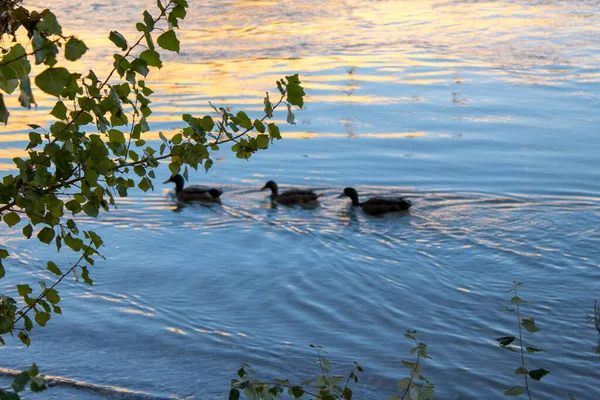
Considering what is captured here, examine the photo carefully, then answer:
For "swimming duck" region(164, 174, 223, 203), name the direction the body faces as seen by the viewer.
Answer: to the viewer's left

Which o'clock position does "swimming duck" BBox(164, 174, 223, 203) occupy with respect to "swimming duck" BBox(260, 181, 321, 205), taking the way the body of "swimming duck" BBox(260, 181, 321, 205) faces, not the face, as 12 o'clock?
"swimming duck" BBox(164, 174, 223, 203) is roughly at 1 o'clock from "swimming duck" BBox(260, 181, 321, 205).

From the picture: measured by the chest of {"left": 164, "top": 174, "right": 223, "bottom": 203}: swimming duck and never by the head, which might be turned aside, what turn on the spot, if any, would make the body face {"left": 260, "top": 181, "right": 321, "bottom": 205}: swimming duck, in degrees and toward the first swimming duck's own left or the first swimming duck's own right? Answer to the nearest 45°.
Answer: approximately 135° to the first swimming duck's own left

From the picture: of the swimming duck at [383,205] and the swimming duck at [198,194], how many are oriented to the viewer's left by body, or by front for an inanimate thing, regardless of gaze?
2

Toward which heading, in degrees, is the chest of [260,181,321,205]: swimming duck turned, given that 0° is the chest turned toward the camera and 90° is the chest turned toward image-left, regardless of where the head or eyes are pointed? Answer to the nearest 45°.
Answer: approximately 90°

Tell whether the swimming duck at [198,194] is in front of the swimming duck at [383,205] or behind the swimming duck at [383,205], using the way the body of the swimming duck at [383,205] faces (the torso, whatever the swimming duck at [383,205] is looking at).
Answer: in front

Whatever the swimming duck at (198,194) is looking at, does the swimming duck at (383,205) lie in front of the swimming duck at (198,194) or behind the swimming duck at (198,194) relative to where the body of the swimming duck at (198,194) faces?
behind

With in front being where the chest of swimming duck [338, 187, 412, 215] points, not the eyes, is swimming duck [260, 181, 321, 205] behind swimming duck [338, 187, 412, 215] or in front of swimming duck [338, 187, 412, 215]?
in front

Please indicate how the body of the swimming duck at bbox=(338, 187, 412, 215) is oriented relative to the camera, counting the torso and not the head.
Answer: to the viewer's left

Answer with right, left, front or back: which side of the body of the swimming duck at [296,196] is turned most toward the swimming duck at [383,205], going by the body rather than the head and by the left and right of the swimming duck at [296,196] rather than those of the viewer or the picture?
back
